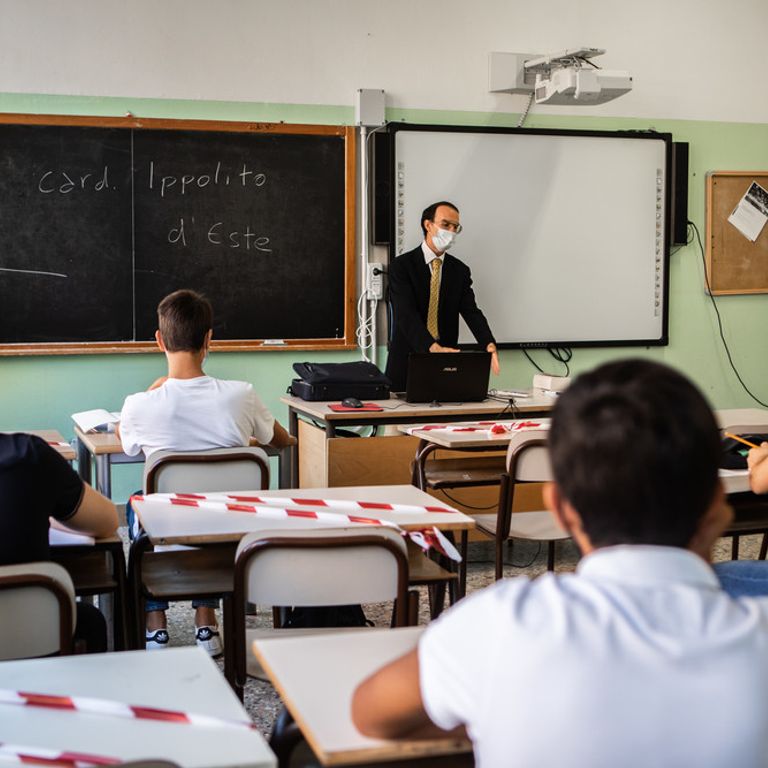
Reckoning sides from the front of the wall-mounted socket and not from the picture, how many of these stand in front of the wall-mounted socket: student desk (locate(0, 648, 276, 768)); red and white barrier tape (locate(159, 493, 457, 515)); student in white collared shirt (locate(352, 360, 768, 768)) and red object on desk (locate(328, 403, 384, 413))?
4

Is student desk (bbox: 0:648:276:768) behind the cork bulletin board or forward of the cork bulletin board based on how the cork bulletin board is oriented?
forward

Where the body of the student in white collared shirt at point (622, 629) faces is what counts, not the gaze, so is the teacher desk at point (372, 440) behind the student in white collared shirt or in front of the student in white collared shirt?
in front

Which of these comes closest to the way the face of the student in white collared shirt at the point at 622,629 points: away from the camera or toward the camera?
away from the camera

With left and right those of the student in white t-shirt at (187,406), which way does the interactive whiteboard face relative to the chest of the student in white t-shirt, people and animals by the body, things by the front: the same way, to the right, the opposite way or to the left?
the opposite way

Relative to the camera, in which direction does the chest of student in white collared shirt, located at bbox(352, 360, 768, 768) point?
away from the camera

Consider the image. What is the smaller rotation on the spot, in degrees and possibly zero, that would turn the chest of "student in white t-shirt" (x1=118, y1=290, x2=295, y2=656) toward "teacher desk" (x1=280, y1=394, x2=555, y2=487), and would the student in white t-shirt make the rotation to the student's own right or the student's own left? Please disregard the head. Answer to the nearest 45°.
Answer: approximately 45° to the student's own right

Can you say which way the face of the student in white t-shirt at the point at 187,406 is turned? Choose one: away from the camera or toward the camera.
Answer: away from the camera

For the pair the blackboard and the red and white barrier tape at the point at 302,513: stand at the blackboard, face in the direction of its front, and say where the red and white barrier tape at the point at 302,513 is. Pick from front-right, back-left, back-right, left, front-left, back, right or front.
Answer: front

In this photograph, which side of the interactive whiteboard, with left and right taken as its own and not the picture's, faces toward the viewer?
front

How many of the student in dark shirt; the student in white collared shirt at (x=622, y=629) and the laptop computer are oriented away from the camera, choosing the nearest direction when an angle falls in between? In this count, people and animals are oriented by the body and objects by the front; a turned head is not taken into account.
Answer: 3

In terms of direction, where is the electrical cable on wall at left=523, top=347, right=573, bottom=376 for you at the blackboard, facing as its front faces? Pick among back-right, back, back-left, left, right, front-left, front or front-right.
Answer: left

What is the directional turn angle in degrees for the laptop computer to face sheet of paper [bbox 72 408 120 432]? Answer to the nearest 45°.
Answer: approximately 135° to its left

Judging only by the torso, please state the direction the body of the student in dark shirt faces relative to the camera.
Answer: away from the camera

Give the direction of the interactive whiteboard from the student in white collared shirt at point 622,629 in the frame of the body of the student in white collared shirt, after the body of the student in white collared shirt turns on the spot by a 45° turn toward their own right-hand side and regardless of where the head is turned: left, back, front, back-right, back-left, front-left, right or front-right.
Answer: front-left

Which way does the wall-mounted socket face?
toward the camera

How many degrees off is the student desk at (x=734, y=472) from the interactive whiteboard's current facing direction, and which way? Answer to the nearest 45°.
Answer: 0° — it already faces it

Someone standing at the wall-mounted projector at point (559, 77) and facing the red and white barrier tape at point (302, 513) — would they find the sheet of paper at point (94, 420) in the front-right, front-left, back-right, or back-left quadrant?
front-right

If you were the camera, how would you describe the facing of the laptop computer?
facing away from the viewer
